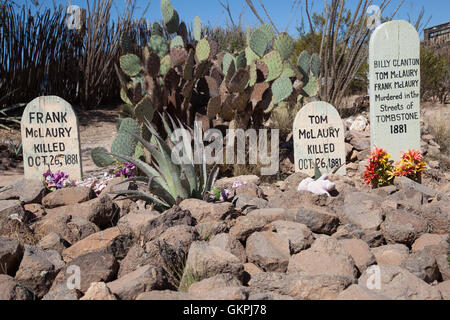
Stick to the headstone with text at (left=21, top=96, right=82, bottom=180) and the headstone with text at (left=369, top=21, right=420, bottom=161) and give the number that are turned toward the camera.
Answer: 2

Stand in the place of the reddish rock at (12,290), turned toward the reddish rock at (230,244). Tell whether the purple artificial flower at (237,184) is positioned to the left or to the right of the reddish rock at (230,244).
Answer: left

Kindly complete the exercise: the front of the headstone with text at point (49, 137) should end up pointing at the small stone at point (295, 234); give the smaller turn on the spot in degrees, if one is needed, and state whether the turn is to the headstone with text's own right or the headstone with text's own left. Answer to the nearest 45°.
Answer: approximately 45° to the headstone with text's own left

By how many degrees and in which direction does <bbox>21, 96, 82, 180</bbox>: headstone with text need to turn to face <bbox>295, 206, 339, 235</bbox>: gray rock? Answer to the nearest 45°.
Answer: approximately 45° to its left

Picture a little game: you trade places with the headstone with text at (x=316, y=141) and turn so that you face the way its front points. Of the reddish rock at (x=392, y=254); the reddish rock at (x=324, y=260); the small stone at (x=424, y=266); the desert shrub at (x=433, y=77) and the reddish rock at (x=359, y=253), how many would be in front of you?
4

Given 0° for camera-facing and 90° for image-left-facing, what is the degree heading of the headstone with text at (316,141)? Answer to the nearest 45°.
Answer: approximately 0°

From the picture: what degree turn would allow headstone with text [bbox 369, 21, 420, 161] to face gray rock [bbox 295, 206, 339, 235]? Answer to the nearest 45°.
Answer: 0° — it already faces it

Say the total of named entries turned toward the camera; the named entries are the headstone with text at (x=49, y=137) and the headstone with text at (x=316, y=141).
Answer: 2
